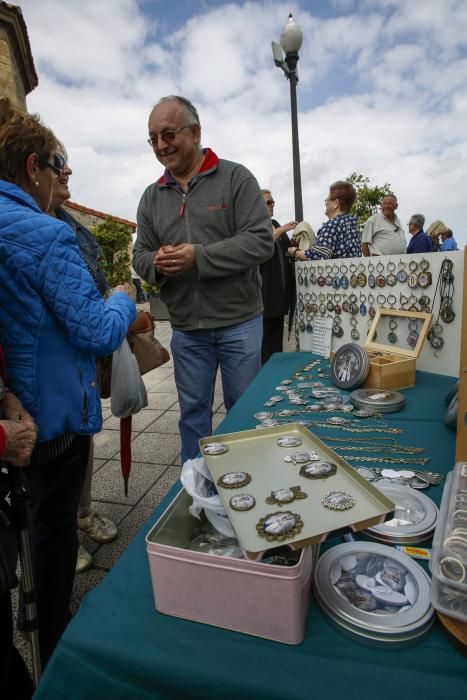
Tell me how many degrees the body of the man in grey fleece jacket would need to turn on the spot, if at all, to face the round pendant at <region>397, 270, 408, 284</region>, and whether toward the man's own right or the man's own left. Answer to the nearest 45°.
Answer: approximately 135° to the man's own left

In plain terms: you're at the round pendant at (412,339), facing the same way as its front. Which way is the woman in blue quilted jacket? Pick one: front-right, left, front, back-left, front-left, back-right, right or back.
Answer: front

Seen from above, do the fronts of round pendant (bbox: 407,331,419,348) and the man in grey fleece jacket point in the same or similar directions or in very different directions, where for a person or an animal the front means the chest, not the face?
same or similar directions

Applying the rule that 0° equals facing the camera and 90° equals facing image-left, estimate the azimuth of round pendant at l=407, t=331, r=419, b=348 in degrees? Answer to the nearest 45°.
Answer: approximately 45°

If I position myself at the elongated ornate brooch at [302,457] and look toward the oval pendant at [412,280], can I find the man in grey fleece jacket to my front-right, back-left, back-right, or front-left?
front-left

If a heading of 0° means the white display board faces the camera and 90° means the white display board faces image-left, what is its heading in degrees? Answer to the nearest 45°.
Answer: approximately 45°

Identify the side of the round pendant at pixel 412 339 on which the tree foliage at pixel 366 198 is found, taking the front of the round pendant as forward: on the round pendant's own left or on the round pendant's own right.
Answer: on the round pendant's own right

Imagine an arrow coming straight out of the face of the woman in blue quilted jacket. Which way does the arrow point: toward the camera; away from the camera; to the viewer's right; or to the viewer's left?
to the viewer's right

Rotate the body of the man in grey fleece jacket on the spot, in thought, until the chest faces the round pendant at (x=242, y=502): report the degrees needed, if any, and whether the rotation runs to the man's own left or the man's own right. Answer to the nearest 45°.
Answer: approximately 45° to the man's own left

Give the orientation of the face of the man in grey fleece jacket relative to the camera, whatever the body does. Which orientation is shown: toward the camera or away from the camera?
toward the camera

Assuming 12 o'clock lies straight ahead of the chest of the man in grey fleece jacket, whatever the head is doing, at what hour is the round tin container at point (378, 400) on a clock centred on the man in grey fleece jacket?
The round tin container is roughly at 9 o'clock from the man in grey fleece jacket.

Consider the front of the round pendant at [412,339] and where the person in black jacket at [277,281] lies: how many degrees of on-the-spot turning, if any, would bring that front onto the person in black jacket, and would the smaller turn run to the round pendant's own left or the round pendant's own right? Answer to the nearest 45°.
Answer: approximately 90° to the round pendant's own right

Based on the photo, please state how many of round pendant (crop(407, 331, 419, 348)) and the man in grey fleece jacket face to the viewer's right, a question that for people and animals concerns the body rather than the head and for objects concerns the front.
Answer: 0

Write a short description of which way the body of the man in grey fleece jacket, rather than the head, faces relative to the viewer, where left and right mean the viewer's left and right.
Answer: facing the viewer and to the left of the viewer

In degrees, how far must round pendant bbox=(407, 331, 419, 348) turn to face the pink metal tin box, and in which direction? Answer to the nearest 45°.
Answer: approximately 45° to its left

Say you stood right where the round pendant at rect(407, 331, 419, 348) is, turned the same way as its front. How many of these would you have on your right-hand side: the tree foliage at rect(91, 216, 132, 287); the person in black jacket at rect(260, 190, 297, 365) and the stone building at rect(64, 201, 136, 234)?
3

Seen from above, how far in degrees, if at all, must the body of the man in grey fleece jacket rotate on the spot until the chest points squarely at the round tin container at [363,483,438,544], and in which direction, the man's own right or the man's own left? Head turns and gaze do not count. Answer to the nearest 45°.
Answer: approximately 45° to the man's own left
